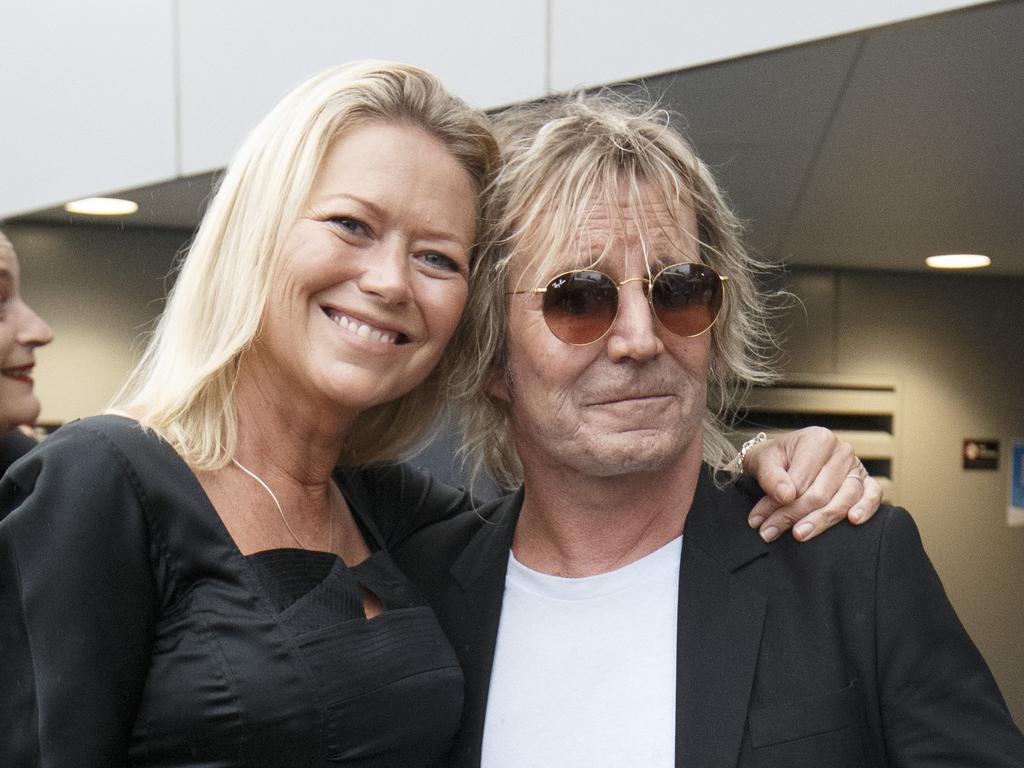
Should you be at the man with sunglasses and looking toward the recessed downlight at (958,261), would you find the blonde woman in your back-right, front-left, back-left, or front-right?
back-left

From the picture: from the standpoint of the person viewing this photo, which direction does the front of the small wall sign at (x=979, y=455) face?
facing the viewer

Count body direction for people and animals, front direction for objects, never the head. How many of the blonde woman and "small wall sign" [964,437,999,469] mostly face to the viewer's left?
0

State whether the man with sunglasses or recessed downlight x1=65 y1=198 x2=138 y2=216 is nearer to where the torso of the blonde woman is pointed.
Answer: the man with sunglasses

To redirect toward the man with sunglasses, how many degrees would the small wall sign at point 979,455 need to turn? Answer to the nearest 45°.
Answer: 0° — it already faces them

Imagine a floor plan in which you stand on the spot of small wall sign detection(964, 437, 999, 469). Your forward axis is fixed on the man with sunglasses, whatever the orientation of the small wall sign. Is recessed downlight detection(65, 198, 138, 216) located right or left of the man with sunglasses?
right

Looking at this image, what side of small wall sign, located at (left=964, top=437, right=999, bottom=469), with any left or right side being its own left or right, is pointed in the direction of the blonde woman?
front

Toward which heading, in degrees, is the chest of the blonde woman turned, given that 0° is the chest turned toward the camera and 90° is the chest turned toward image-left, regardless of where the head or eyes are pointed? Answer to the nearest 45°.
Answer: approximately 315°
